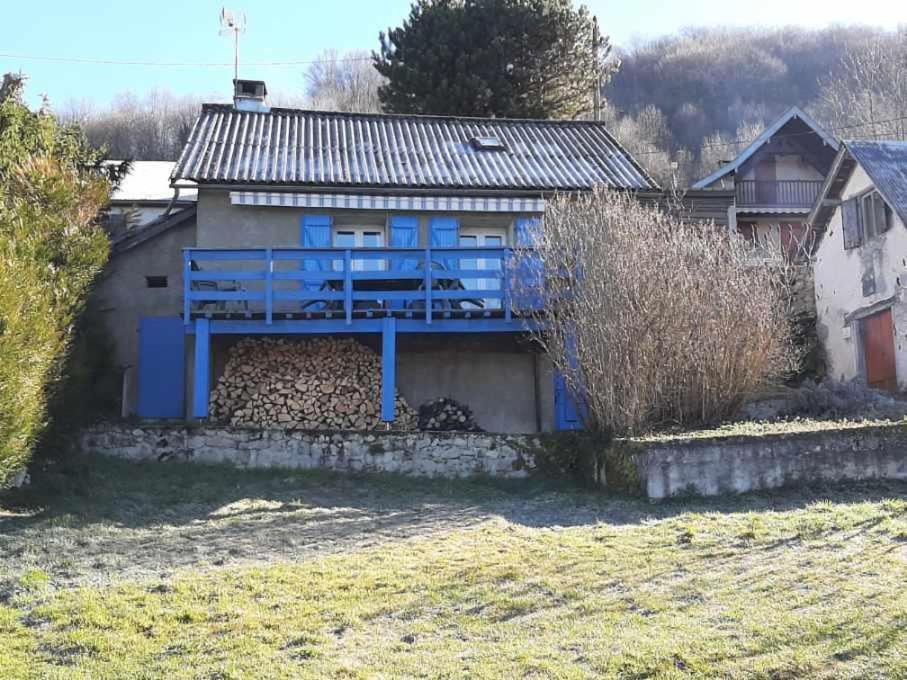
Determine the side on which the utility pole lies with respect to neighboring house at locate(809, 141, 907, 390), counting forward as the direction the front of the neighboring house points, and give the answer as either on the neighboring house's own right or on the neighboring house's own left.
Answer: on the neighboring house's own right

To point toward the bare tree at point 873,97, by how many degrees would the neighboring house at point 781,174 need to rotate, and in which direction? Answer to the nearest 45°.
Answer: approximately 135° to its left

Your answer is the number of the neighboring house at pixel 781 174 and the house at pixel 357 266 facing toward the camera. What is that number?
2

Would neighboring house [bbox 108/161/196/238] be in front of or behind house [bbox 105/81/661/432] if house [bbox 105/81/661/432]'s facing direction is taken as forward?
behind

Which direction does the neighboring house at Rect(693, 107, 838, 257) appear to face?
toward the camera

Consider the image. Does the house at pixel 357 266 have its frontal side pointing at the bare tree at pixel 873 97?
no

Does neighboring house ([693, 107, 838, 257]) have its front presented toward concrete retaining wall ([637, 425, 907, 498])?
yes

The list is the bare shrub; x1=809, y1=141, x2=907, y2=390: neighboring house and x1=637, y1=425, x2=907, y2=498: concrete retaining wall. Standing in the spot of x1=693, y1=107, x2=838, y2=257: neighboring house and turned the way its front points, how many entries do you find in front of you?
3

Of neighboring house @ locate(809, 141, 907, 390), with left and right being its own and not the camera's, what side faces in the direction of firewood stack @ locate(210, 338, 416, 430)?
front

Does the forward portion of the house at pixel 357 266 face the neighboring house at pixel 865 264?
no

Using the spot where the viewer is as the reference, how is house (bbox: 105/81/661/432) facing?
facing the viewer

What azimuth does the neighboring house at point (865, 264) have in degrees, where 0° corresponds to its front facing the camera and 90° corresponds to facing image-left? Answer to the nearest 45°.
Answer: approximately 45°

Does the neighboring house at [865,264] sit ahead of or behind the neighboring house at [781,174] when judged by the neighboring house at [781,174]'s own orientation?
ahead

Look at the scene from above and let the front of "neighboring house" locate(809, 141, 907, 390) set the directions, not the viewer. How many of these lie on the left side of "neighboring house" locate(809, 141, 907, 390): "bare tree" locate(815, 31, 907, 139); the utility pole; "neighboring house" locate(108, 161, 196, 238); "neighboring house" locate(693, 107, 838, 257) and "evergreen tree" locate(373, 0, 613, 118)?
0
